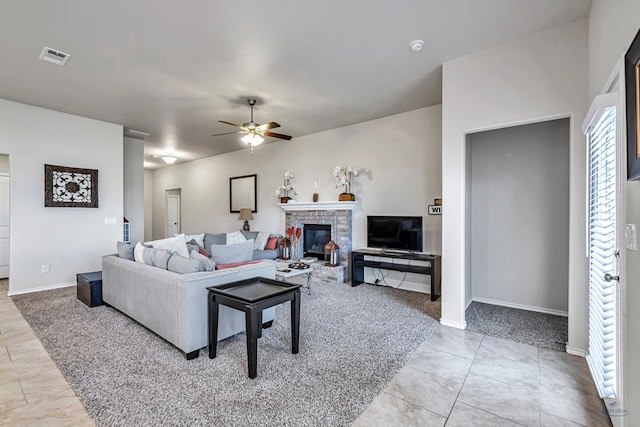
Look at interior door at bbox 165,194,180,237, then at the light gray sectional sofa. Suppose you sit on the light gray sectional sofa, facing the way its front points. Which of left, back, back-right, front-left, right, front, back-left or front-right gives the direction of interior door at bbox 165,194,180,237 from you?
front-left

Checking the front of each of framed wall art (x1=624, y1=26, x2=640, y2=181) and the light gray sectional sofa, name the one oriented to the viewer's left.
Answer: the framed wall art

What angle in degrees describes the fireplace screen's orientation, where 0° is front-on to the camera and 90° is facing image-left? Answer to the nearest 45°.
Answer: approximately 45°

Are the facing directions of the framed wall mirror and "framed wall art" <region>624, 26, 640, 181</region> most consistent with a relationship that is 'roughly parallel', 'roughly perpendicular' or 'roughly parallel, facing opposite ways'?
roughly perpendicular

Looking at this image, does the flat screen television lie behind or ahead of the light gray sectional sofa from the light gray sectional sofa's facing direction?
ahead

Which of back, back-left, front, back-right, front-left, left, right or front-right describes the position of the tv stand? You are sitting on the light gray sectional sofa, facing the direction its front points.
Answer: front-right

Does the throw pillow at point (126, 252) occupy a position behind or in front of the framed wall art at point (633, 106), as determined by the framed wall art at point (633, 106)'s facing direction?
in front

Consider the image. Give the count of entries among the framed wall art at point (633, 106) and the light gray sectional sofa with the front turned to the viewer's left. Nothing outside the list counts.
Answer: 1

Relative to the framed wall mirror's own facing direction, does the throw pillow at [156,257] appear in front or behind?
in front

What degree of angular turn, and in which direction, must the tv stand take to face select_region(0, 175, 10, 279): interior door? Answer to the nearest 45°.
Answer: approximately 45° to its right

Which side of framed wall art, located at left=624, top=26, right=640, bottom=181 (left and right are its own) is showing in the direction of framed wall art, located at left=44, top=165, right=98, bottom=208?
front

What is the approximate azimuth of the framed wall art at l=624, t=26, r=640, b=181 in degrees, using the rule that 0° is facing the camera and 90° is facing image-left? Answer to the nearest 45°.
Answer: approximately 90°

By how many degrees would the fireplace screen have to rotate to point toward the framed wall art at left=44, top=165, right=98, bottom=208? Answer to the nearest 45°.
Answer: approximately 45° to its right

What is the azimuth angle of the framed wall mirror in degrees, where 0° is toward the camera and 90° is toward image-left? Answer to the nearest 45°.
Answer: approximately 45°
